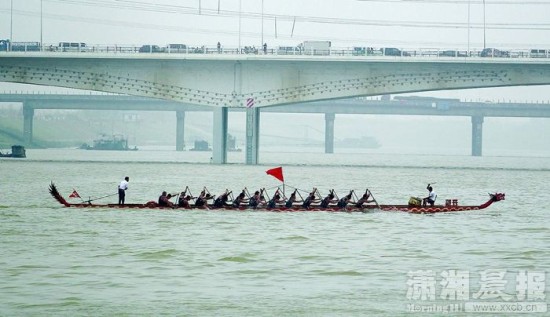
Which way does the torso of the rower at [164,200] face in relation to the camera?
to the viewer's right

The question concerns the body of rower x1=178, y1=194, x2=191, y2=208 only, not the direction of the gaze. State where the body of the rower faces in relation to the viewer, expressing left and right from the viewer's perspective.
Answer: facing to the right of the viewer

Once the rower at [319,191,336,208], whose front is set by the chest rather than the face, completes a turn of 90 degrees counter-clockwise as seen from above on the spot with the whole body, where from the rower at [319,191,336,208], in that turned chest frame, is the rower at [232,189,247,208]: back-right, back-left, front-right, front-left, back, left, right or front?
left

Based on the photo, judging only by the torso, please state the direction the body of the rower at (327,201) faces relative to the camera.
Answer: to the viewer's right

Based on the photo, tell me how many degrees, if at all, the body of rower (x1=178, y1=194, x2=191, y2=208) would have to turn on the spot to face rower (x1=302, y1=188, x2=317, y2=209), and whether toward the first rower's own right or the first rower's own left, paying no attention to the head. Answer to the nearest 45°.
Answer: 0° — they already face them

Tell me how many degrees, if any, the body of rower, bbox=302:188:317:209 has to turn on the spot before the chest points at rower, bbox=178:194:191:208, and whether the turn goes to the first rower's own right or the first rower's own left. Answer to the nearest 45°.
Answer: approximately 180°

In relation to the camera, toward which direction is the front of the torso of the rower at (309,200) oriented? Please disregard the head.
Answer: to the viewer's right

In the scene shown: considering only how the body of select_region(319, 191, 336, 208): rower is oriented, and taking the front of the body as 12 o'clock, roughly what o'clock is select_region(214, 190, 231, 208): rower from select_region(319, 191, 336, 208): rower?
select_region(214, 190, 231, 208): rower is roughly at 6 o'clock from select_region(319, 191, 336, 208): rower.

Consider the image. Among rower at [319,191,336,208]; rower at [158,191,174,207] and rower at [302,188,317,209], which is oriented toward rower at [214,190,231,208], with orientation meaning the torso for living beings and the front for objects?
rower at [158,191,174,207]

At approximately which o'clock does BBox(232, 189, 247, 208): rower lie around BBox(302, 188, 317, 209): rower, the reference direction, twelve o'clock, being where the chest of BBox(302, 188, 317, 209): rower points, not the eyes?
BBox(232, 189, 247, 208): rower is roughly at 6 o'clock from BBox(302, 188, 317, 209): rower.
